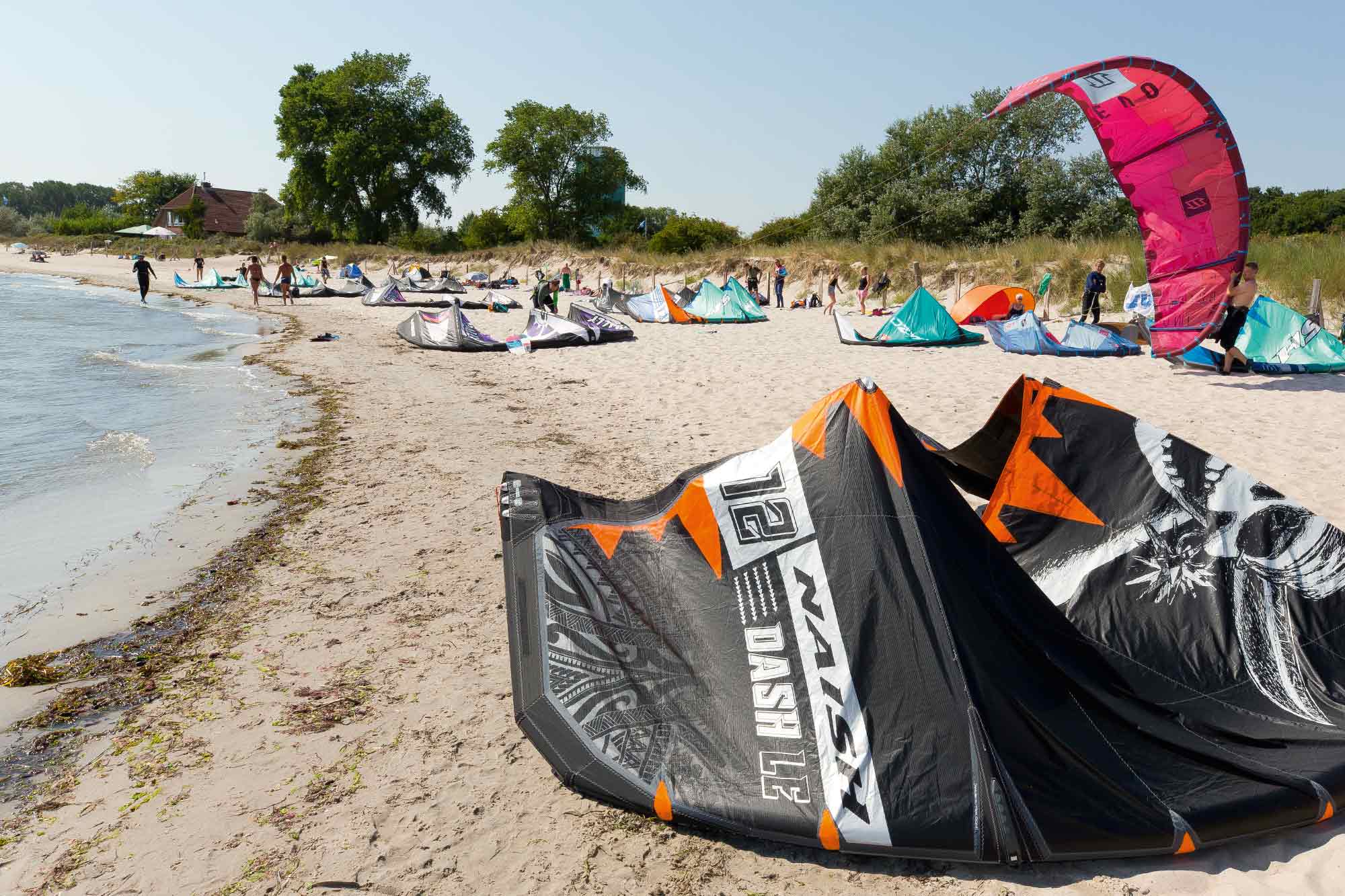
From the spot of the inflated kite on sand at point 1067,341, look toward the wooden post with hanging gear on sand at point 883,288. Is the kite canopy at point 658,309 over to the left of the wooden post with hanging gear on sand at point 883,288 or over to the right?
left

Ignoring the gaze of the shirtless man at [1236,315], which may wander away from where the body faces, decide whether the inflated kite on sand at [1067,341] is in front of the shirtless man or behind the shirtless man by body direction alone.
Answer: in front

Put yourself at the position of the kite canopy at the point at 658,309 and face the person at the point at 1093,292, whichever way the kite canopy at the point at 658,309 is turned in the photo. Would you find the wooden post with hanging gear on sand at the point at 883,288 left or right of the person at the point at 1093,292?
left

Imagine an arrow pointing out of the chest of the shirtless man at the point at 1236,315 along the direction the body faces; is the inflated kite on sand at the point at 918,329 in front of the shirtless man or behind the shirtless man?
in front

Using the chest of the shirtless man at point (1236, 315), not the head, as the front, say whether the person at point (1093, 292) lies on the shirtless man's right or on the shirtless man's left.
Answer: on the shirtless man's right

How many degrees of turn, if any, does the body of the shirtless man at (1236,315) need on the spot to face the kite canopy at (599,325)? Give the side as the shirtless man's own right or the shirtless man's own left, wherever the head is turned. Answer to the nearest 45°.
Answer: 0° — they already face it

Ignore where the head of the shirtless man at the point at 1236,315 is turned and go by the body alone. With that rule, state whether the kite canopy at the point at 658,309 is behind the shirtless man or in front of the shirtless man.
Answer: in front

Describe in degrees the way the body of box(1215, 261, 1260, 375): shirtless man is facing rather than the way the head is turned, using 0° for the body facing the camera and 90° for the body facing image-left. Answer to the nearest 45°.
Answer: approximately 90°
